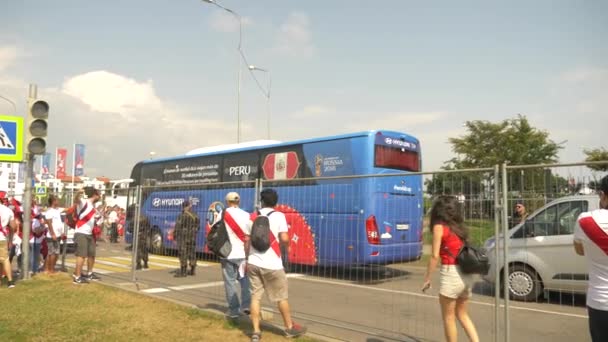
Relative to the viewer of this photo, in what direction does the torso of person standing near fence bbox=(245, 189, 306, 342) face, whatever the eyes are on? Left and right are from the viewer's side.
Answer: facing away from the viewer and to the right of the viewer

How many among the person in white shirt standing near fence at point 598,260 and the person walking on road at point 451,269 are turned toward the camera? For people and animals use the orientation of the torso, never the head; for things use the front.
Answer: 0

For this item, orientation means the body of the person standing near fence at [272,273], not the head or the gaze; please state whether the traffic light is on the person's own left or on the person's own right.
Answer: on the person's own left

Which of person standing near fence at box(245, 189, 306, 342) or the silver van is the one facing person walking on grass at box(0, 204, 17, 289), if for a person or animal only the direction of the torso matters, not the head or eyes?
the silver van

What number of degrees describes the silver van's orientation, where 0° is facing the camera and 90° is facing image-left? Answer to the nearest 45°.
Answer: approximately 90°

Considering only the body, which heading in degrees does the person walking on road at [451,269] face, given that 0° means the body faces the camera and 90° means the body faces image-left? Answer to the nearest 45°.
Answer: approximately 135°

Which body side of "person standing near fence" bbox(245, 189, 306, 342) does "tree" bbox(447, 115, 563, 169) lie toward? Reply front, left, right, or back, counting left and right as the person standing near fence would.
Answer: front

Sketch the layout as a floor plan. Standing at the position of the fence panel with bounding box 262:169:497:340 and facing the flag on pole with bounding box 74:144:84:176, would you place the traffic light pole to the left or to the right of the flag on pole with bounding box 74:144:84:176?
left

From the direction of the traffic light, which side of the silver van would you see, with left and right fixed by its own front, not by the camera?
front

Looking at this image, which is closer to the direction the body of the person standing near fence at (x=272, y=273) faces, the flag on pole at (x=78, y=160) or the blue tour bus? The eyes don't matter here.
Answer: the blue tour bus

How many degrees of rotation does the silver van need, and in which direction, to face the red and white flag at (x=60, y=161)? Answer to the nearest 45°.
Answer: approximately 45° to its right
